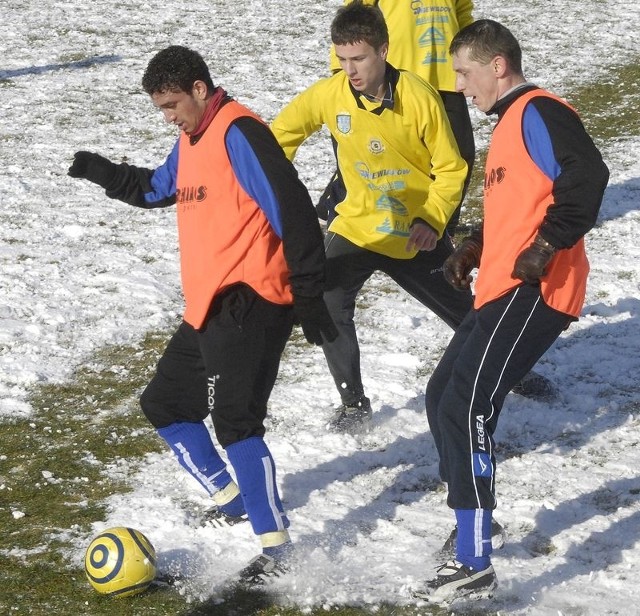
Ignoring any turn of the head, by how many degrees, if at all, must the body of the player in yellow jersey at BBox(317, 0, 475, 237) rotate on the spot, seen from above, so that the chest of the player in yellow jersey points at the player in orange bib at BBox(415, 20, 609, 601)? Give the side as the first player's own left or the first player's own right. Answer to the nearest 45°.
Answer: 0° — they already face them

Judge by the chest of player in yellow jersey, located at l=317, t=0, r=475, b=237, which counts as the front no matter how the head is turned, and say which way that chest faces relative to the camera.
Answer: toward the camera

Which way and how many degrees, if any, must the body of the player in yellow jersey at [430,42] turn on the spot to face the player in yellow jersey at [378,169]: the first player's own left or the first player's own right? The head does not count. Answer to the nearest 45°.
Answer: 0° — they already face them

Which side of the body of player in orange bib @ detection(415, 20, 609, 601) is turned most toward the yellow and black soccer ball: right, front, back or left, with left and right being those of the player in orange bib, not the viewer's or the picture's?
front

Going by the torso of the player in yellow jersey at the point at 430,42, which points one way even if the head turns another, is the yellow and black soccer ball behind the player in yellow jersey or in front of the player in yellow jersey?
in front

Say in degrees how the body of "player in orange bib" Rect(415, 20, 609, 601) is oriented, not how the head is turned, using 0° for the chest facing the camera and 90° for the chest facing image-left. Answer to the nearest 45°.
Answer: approximately 90°

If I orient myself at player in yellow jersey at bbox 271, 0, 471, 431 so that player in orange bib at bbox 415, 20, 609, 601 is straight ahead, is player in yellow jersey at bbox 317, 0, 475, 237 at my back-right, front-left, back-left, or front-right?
back-left

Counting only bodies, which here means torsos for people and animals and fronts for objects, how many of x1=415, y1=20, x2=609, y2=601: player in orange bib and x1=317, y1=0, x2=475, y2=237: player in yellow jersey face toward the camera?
1

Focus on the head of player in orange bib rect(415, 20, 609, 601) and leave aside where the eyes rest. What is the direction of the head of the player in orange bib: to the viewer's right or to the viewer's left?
to the viewer's left

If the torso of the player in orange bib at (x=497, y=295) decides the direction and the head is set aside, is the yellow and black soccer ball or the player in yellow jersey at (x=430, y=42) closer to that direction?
the yellow and black soccer ball

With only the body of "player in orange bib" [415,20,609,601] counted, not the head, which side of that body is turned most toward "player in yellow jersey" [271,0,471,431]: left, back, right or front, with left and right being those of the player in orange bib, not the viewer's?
right

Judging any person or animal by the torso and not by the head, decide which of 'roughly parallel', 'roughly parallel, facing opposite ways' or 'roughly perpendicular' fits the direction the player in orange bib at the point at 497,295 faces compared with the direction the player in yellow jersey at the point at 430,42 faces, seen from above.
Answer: roughly perpendicular
